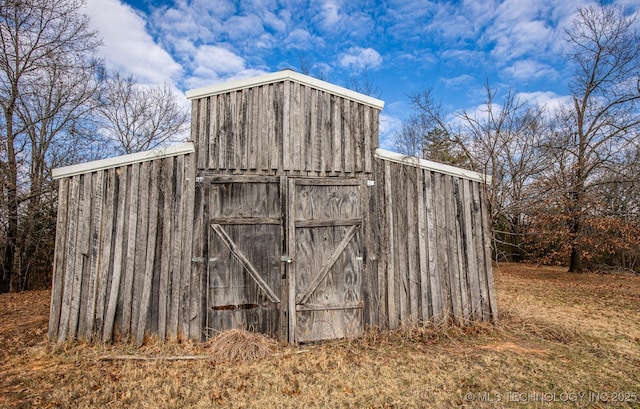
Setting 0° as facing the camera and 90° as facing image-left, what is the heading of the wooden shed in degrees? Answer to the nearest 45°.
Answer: approximately 0°

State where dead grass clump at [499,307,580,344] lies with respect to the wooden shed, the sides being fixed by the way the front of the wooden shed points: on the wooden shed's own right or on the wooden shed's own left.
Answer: on the wooden shed's own left
